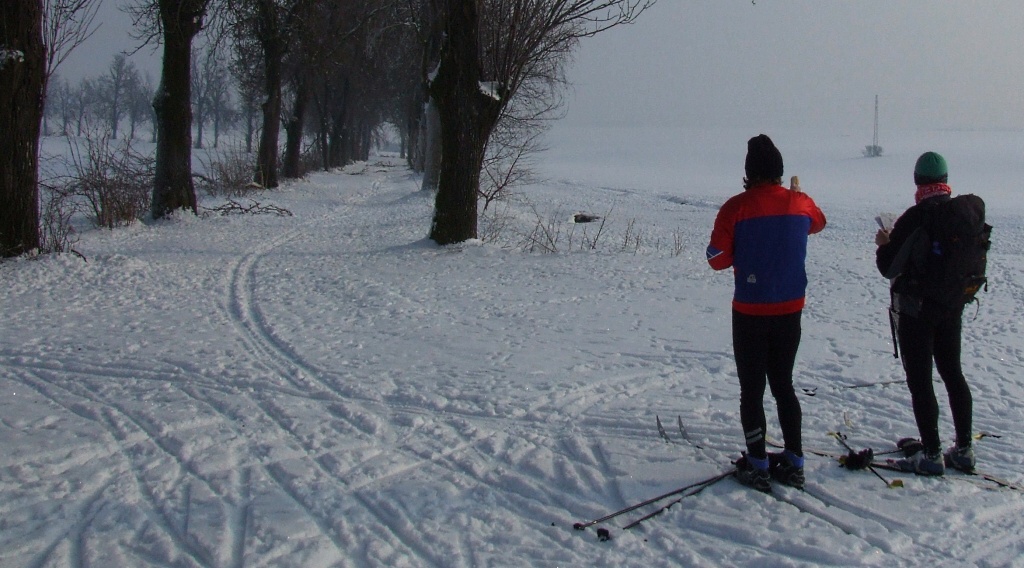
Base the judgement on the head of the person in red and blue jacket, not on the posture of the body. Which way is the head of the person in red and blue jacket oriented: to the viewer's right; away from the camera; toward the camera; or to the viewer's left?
away from the camera

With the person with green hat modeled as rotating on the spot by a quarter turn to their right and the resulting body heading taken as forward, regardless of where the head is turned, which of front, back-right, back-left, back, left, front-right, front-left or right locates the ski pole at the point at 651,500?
back

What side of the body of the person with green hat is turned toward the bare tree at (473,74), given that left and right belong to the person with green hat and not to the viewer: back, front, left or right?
front

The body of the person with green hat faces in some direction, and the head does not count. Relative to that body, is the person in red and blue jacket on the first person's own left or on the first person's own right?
on the first person's own left

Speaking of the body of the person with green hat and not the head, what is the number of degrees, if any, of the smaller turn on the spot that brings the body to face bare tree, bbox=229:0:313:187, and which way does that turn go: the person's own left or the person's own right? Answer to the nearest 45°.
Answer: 0° — they already face it

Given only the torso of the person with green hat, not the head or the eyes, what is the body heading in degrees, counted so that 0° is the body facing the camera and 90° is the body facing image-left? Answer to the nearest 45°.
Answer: approximately 135°

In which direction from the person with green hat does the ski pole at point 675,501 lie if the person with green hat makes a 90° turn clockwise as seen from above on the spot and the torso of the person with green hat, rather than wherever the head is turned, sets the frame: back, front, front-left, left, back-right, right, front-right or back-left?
back
